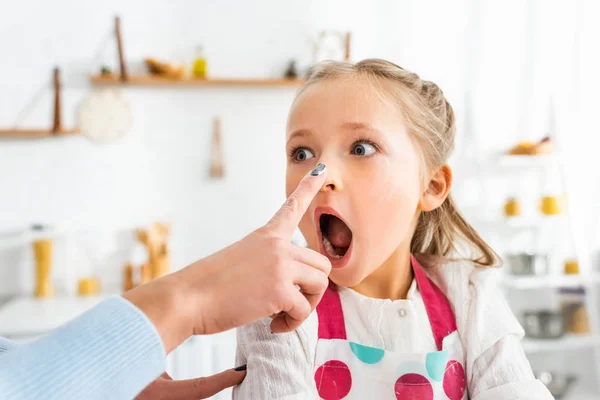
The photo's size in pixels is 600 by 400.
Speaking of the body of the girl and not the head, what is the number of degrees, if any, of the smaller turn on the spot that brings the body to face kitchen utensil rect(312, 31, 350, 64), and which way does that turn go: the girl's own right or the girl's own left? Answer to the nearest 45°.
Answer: approximately 180°

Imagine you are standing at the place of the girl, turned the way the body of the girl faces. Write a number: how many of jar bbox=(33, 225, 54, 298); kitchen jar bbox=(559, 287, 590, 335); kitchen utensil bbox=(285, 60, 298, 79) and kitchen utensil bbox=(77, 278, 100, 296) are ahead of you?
0

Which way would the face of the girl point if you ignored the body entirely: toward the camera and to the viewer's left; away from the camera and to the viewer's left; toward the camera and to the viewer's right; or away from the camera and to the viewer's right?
toward the camera and to the viewer's left

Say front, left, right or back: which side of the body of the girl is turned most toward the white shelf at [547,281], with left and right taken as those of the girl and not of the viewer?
back

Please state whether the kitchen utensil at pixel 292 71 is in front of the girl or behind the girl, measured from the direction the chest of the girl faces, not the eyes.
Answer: behind

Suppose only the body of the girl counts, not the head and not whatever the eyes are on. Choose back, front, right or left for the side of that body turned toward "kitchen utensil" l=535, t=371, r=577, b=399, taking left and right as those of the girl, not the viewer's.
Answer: back

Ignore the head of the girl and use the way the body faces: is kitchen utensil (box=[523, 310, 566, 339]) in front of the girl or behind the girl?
behind

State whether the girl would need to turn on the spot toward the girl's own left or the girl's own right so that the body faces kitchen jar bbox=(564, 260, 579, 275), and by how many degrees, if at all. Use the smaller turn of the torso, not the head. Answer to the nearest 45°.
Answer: approximately 180°

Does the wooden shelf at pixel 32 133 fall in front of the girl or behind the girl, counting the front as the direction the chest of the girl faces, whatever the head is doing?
behind

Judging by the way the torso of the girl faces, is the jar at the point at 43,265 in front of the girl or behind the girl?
behind

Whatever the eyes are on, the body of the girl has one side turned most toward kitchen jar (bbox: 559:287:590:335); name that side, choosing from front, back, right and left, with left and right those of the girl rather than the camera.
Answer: back

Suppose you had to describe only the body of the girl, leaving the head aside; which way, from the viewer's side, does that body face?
toward the camera

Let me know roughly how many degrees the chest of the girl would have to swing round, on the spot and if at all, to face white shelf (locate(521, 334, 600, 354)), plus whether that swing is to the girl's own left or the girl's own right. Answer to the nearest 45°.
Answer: approximately 180°
